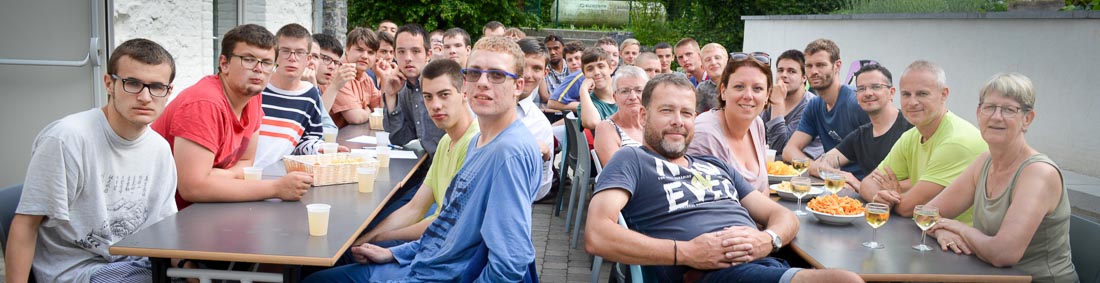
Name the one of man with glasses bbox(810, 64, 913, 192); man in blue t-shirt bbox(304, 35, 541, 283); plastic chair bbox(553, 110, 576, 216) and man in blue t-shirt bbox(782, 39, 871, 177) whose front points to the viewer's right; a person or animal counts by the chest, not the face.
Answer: the plastic chair

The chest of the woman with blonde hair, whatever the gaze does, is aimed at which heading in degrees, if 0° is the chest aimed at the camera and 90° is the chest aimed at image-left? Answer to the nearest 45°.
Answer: approximately 45°

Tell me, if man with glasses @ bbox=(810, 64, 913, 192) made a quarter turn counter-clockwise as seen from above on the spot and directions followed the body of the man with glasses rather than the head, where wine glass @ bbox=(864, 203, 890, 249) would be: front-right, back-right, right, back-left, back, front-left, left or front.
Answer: front-right

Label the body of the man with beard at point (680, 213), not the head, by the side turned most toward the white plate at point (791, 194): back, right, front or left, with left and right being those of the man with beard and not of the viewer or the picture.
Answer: left

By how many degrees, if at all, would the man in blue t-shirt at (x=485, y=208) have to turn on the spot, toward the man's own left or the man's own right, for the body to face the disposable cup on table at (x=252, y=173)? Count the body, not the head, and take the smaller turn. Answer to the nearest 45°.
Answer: approximately 90° to the man's own right

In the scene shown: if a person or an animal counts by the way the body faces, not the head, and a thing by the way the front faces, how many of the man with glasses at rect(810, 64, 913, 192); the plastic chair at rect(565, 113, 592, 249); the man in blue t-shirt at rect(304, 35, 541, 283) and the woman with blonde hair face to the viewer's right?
1

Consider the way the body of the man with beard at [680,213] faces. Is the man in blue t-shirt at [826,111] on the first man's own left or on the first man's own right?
on the first man's own left

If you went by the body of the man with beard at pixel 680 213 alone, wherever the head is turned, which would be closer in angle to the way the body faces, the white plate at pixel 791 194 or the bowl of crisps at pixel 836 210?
the bowl of crisps

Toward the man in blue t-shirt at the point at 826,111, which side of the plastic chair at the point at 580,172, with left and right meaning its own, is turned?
front

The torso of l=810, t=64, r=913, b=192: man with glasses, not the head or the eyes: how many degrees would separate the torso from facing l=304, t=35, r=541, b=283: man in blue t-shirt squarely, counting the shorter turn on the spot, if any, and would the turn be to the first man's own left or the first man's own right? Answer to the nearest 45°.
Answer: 0° — they already face them

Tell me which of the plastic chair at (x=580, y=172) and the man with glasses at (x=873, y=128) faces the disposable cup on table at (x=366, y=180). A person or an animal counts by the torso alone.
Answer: the man with glasses

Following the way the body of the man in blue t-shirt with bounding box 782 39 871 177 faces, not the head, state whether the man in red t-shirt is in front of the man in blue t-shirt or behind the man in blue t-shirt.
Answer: in front

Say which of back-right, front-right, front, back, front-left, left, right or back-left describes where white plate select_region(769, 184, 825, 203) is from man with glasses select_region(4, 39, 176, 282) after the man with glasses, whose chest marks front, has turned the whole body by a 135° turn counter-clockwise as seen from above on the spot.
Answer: right

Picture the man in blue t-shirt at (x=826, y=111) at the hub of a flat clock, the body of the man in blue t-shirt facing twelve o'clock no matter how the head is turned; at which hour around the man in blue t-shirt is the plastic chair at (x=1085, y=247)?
The plastic chair is roughly at 10 o'clock from the man in blue t-shirt.

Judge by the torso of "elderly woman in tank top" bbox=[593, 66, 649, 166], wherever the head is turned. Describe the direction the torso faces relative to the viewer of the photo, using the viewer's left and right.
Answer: facing the viewer and to the right of the viewer

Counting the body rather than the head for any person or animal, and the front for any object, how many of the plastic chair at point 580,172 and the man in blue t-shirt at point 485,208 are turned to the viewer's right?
1

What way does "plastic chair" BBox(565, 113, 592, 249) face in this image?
to the viewer's right

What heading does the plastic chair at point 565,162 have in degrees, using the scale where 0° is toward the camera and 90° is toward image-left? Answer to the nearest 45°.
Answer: approximately 270°

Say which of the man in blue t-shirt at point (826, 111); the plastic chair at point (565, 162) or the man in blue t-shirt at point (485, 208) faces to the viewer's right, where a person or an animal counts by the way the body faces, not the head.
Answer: the plastic chair
